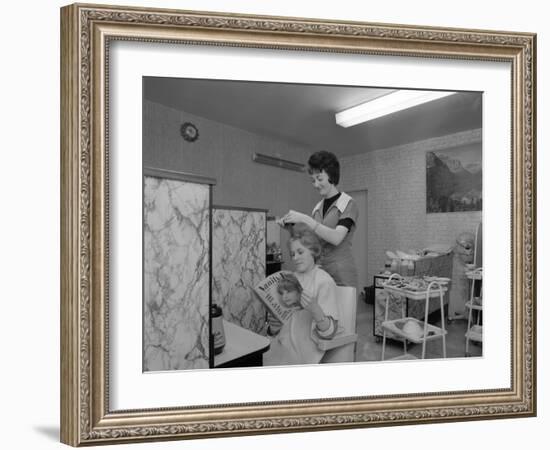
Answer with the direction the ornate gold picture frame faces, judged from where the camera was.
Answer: facing the viewer and to the right of the viewer
